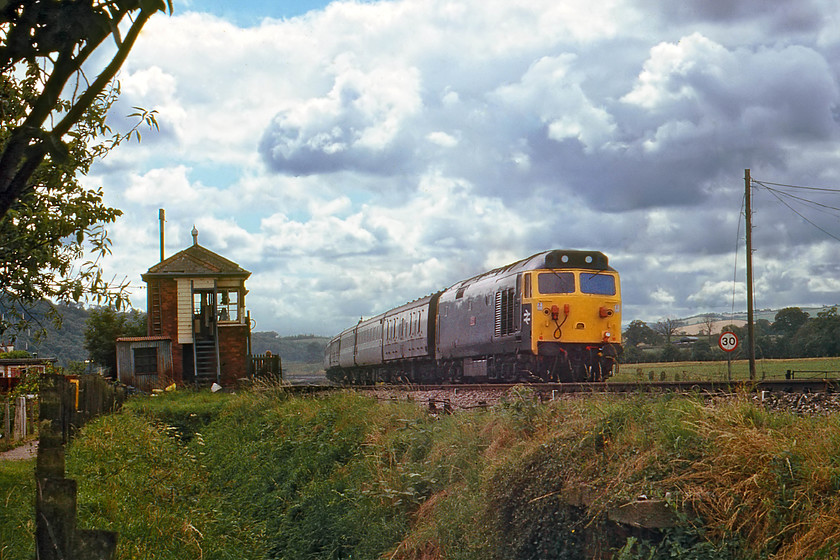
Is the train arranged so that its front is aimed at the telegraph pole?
no

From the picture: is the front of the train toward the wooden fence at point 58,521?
no

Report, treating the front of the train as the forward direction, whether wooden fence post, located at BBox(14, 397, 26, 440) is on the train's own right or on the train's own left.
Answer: on the train's own right

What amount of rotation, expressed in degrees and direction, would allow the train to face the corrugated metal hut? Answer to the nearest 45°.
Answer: approximately 180°

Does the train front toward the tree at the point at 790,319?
no

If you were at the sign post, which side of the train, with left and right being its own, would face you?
left

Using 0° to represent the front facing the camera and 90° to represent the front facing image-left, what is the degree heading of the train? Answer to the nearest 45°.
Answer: approximately 315°

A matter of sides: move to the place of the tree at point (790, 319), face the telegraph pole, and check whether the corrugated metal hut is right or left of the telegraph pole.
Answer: right

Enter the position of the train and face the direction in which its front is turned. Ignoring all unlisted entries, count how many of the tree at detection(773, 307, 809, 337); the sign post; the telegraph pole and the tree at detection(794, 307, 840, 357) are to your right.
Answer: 0

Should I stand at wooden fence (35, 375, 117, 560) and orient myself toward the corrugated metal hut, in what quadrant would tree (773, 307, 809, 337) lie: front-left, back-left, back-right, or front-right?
front-right

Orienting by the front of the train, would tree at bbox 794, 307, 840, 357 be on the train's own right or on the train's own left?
on the train's own left

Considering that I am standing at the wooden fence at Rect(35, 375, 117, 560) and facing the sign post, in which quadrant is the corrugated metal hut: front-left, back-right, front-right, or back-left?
front-left
